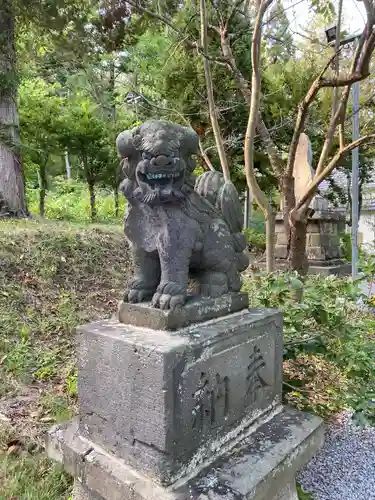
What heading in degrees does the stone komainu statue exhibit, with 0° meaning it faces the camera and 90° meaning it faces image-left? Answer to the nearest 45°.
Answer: approximately 45°

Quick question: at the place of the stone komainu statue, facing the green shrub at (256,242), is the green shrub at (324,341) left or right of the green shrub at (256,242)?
right

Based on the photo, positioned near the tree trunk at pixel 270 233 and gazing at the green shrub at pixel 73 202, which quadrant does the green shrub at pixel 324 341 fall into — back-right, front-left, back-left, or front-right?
back-left

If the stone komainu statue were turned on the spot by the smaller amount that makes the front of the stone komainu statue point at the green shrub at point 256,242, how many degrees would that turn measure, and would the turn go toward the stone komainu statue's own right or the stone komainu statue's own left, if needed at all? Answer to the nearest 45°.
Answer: approximately 135° to the stone komainu statue's own right

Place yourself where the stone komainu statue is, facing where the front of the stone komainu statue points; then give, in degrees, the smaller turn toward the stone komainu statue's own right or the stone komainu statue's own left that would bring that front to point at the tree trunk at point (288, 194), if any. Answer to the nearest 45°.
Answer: approximately 180°

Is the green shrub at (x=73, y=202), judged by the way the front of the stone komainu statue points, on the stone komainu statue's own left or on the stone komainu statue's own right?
on the stone komainu statue's own right

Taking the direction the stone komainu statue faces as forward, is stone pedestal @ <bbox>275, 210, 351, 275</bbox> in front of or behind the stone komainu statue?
behind

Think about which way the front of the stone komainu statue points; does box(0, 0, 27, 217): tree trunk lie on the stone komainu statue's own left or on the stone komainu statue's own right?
on the stone komainu statue's own right

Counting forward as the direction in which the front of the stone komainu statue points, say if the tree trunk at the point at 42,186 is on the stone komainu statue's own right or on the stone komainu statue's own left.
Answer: on the stone komainu statue's own right

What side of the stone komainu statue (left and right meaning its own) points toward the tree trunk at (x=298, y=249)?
back

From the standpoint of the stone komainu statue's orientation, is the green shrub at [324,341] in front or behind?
behind
